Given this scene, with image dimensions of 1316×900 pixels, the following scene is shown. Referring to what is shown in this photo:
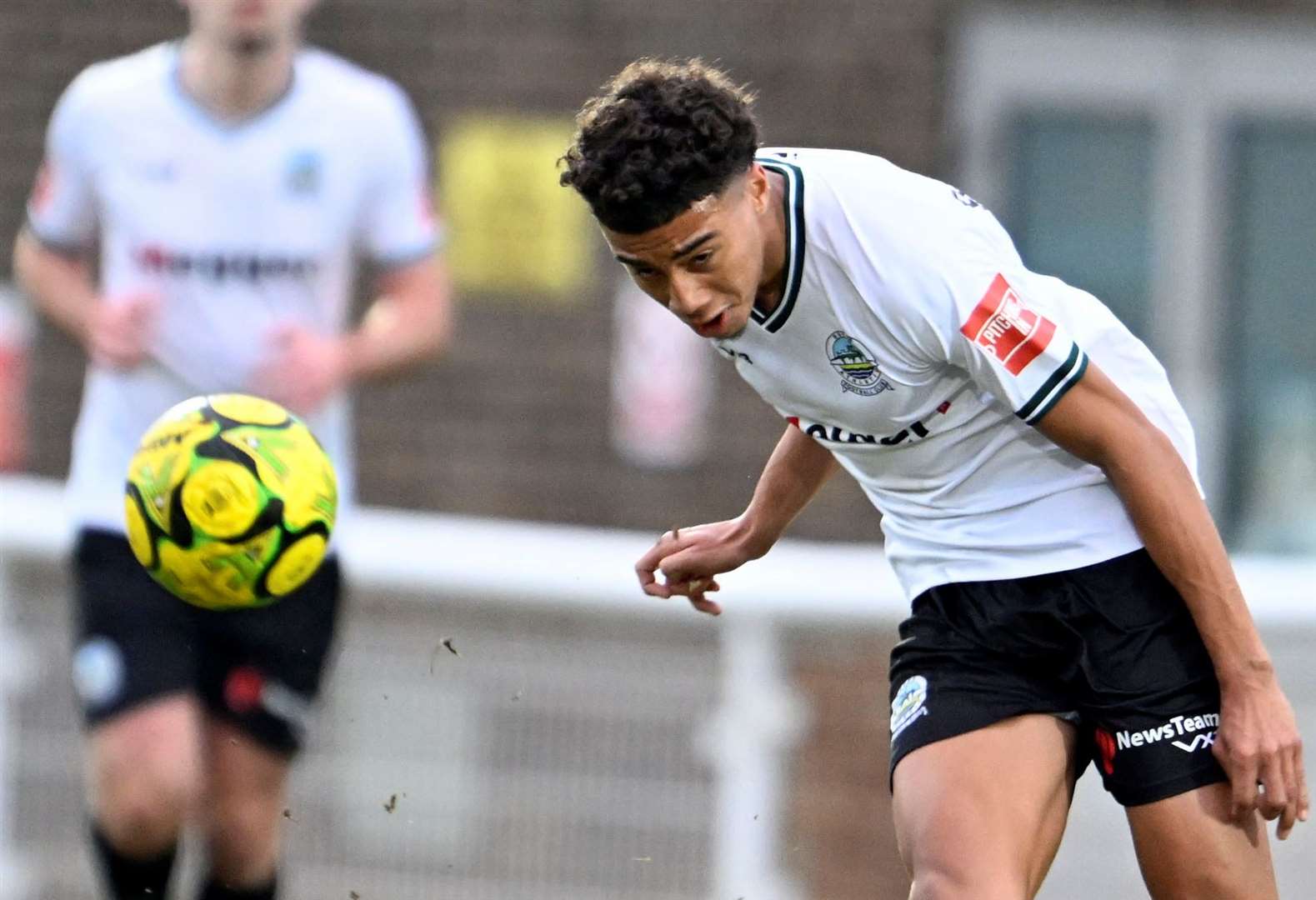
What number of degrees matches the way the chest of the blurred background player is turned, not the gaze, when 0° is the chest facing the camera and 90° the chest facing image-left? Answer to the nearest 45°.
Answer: approximately 0°

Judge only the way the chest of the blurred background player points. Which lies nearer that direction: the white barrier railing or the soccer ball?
the soccer ball

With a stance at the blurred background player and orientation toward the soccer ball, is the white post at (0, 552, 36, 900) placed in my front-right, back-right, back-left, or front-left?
back-right

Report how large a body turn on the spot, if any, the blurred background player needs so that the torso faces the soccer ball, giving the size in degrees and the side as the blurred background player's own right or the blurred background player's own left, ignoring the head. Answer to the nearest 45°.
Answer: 0° — they already face it
